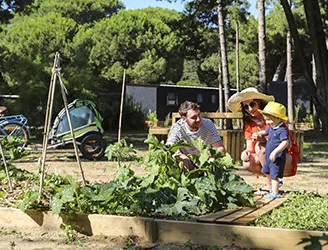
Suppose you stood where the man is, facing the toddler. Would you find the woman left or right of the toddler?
left

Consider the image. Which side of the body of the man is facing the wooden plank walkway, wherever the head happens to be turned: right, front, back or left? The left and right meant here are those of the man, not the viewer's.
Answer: front

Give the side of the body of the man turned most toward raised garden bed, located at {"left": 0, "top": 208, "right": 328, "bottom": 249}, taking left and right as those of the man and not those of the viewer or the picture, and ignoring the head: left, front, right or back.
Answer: front

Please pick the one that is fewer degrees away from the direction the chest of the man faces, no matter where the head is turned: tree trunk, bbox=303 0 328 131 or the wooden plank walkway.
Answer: the wooden plank walkway

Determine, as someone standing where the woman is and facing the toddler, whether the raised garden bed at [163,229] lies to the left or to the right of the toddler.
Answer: right

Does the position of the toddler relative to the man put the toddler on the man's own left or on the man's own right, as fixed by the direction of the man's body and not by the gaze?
on the man's own left

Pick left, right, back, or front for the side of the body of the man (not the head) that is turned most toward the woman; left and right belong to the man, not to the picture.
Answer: left

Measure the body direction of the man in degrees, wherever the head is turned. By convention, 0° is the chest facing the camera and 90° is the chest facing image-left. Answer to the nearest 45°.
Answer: approximately 0°

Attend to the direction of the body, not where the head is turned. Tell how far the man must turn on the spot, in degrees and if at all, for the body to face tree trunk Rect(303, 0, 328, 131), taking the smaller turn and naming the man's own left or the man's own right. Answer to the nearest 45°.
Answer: approximately 180°

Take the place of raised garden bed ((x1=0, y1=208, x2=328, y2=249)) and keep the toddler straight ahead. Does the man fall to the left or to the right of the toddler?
left

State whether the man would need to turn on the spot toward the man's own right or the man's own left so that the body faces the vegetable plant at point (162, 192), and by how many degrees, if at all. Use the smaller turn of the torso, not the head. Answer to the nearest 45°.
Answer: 0° — they already face it
